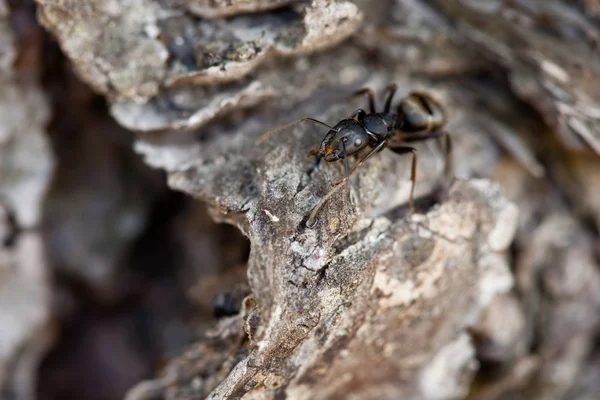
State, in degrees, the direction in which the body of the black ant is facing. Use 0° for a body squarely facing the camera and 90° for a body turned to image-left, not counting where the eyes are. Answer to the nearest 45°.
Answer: approximately 45°
